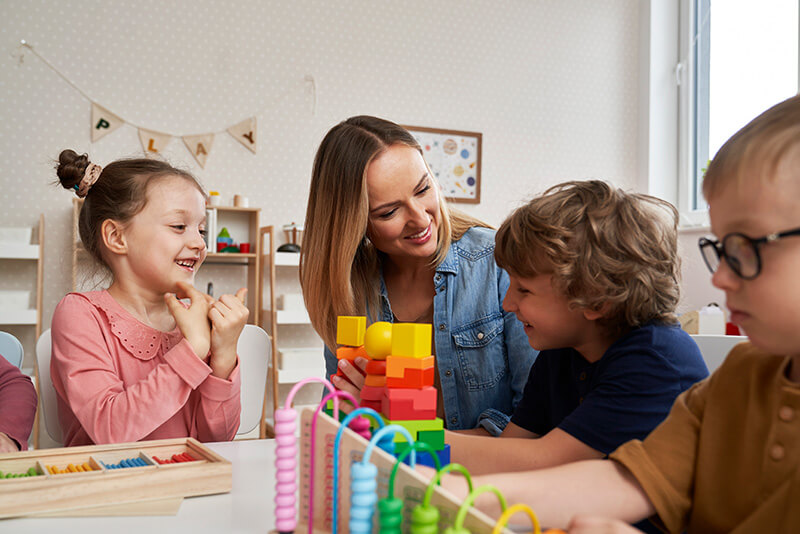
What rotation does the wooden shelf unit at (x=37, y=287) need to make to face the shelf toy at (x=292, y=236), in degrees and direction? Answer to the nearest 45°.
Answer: approximately 90° to its left

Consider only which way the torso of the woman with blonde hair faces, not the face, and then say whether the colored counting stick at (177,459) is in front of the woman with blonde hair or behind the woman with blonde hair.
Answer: in front

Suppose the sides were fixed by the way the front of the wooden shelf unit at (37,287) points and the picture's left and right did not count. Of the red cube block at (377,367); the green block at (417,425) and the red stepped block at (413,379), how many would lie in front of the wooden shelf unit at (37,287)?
3

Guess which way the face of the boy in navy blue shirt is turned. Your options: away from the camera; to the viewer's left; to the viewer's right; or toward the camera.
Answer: to the viewer's left

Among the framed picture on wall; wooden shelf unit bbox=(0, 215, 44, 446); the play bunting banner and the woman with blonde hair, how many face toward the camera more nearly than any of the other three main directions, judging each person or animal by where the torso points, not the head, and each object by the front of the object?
4

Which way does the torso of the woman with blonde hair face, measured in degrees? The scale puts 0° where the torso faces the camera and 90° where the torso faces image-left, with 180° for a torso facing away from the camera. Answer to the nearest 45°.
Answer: approximately 0°

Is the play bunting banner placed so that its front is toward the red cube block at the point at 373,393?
yes

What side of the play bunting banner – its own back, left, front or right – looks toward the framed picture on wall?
left

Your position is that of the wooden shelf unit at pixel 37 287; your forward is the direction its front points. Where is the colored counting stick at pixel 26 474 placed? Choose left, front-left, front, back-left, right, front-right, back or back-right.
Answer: front

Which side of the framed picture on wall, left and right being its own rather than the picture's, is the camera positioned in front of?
front

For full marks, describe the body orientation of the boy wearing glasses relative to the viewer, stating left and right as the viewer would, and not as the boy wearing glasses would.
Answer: facing the viewer and to the left of the viewer

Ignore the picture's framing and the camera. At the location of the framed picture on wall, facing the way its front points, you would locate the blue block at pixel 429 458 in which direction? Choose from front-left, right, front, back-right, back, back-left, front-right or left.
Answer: front

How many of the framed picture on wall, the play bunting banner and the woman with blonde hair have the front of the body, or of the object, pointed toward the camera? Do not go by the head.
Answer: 3

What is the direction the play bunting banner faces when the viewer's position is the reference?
facing the viewer

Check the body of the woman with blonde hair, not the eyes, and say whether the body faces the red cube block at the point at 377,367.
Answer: yes

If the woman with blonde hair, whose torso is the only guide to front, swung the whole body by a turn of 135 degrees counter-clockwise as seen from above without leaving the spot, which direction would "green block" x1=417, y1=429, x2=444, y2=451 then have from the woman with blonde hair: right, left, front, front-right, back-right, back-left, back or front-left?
back-right

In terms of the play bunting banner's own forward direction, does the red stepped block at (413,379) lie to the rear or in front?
in front
